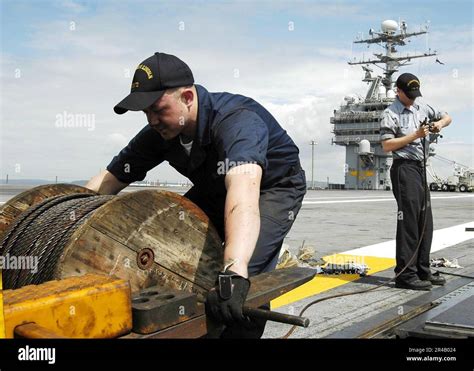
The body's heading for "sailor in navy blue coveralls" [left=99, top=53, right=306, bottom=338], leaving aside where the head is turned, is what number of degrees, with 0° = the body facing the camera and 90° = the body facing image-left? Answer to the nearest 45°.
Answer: approximately 45°

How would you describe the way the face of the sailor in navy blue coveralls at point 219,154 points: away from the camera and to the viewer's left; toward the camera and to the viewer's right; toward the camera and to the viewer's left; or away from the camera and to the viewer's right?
toward the camera and to the viewer's left
